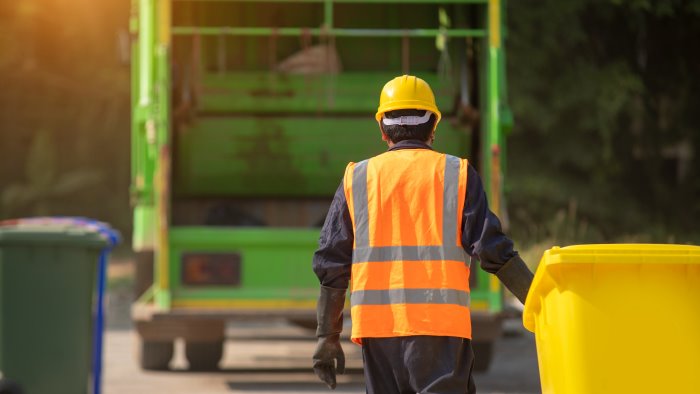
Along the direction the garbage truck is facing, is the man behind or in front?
behind

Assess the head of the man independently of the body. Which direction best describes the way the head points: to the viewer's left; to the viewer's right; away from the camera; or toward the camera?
away from the camera

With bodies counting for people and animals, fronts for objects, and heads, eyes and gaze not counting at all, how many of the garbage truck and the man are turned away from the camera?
2

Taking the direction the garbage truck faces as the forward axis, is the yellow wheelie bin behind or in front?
behind

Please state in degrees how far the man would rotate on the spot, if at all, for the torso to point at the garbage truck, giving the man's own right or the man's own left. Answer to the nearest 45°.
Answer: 0° — they already face it

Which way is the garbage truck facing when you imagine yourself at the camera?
facing away from the viewer

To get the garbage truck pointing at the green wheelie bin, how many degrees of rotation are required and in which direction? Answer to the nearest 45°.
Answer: approximately 180°

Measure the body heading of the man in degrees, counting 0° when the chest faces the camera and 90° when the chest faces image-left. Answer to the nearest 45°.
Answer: approximately 180°
